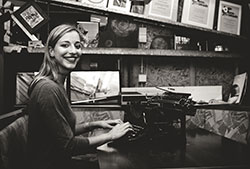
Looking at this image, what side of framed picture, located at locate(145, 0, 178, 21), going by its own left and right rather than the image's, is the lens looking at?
front

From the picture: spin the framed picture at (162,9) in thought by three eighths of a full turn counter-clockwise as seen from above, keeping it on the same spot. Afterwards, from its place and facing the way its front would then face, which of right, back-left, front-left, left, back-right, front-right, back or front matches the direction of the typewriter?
back-right

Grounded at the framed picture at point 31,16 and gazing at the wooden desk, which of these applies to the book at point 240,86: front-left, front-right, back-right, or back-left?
front-left

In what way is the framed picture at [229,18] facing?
toward the camera

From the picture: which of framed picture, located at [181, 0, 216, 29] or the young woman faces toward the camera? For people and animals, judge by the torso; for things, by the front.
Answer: the framed picture

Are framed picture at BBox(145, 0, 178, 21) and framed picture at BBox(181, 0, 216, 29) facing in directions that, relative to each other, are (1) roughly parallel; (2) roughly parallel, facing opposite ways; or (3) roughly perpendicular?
roughly parallel

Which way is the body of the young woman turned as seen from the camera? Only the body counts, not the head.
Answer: to the viewer's right

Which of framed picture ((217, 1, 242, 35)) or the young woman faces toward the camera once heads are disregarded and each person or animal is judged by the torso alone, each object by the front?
the framed picture

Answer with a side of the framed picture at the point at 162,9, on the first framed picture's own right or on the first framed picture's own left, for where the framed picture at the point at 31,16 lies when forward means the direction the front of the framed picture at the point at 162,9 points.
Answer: on the first framed picture's own right

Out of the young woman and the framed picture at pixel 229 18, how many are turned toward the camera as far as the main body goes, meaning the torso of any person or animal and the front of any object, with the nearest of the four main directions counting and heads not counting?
1

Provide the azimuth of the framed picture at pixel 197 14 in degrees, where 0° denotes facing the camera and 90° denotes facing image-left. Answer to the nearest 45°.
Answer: approximately 0°

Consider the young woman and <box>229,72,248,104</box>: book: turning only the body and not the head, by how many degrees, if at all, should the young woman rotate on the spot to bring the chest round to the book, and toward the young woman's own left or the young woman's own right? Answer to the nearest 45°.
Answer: approximately 45° to the young woman's own left

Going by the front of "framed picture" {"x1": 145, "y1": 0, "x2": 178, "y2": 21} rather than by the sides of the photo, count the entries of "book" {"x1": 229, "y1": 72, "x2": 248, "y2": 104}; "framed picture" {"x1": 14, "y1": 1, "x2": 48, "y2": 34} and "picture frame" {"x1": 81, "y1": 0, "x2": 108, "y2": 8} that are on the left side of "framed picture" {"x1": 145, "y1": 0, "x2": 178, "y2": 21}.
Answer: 1

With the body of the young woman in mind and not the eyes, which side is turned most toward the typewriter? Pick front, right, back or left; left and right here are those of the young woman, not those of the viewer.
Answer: front

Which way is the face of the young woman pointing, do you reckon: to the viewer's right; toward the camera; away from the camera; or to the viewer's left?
toward the camera
